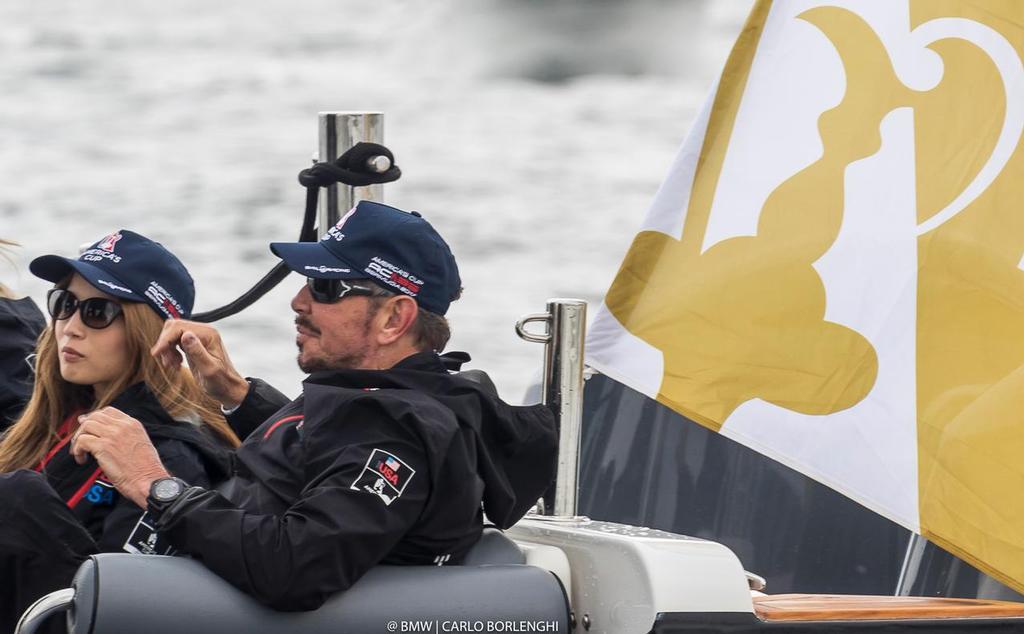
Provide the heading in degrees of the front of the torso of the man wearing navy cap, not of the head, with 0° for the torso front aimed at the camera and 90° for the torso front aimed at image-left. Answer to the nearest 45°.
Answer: approximately 90°

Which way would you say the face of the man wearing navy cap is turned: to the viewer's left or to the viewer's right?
to the viewer's left

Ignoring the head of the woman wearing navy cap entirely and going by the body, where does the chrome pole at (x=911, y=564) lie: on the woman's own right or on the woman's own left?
on the woman's own left

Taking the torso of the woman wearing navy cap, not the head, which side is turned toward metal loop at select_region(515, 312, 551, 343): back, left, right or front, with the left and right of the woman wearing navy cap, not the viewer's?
left

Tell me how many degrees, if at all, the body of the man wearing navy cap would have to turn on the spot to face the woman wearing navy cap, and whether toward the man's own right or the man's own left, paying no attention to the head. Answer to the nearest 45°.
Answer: approximately 45° to the man's own right

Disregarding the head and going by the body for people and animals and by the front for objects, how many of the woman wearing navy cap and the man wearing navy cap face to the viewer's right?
0

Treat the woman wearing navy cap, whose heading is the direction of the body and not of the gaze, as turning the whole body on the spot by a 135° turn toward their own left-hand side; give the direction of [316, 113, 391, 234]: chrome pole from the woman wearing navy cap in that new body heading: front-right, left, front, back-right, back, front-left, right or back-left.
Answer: front-left

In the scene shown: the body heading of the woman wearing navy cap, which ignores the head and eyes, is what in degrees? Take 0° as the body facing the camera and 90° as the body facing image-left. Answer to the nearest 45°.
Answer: approximately 45°

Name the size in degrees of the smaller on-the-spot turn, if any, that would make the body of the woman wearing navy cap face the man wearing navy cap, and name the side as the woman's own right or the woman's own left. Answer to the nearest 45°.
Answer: approximately 90° to the woman's own left
